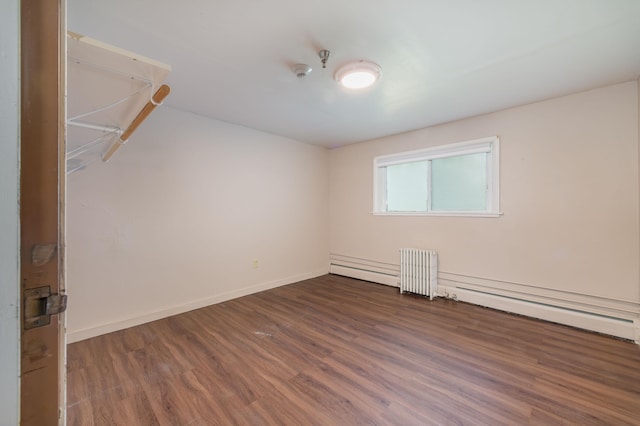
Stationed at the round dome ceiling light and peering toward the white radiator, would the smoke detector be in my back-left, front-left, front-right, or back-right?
back-left

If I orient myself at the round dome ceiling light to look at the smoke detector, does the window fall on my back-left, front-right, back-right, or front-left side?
back-right

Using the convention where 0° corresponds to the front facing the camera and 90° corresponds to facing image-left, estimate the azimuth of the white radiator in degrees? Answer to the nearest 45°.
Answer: approximately 45°

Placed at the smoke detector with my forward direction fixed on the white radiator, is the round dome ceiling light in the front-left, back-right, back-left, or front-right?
front-right
